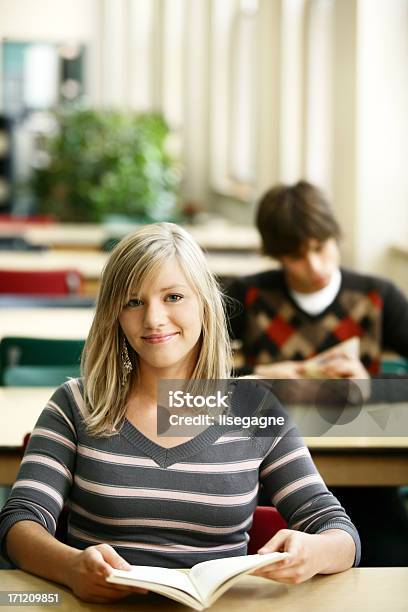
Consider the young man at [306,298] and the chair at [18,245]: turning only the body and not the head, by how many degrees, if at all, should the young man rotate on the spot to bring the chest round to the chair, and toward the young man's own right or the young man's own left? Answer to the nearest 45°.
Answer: approximately 135° to the young man's own right

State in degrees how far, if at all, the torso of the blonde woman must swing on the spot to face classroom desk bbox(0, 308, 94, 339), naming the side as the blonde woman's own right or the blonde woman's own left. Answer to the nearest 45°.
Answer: approximately 180°

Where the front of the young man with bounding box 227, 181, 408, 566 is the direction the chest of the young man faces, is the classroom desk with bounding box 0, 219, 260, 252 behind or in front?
behind

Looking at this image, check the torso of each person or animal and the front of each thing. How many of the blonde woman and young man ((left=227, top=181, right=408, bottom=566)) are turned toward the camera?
2

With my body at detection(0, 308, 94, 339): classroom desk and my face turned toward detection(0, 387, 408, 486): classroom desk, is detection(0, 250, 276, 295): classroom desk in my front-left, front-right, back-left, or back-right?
back-left

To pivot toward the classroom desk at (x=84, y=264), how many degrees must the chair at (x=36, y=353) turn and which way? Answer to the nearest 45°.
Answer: approximately 180°

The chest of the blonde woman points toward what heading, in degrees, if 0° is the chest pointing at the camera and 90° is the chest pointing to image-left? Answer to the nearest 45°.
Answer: approximately 0°
